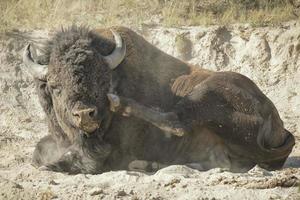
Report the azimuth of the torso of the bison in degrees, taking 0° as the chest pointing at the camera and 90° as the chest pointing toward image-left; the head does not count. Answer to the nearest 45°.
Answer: approximately 45°
